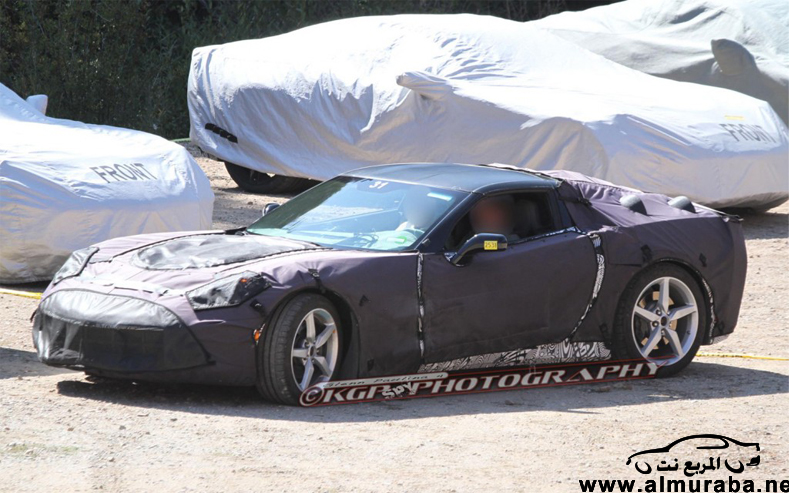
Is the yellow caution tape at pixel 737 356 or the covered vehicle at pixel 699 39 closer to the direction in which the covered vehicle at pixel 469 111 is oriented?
the yellow caution tape

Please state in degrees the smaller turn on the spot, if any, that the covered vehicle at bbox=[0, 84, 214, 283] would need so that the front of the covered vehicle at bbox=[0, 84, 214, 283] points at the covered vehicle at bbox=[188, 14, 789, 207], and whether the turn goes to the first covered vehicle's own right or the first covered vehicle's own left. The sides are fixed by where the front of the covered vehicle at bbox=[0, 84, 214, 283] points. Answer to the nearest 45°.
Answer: approximately 90° to the first covered vehicle's own left

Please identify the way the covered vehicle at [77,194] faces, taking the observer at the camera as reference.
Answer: facing the viewer and to the right of the viewer

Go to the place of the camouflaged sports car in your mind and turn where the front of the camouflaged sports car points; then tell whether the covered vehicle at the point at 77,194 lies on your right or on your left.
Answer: on your right

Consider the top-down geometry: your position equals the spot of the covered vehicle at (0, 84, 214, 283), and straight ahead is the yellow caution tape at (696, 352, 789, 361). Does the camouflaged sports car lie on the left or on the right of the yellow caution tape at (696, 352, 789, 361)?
right

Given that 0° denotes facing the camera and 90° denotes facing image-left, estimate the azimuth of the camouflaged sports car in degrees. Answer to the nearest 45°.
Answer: approximately 45°

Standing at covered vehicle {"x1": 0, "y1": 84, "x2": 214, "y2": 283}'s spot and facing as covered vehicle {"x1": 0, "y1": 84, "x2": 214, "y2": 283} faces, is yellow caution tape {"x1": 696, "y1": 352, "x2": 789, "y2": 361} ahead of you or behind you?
ahead

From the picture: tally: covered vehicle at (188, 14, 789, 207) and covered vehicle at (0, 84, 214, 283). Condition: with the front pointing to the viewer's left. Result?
0

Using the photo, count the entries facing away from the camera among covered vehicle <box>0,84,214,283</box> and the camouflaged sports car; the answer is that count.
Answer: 0

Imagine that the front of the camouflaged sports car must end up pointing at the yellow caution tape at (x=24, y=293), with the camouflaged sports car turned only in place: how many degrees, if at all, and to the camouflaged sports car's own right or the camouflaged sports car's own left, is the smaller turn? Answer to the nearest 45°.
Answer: approximately 90° to the camouflaged sports car's own right

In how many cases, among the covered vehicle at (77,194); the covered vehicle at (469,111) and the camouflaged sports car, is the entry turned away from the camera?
0
